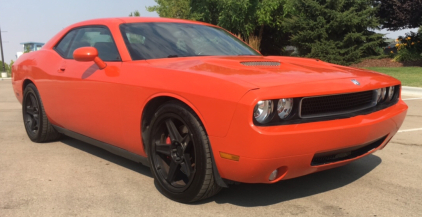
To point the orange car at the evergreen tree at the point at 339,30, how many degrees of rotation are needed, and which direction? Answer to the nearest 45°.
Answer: approximately 135° to its left

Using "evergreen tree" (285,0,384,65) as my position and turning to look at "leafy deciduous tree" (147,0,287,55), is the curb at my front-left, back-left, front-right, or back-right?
back-left

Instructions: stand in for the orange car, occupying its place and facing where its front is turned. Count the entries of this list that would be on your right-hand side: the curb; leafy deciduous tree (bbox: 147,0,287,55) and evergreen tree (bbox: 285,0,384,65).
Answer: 0

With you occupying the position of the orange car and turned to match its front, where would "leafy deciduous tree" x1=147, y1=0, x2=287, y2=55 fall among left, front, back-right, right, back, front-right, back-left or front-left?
back-left

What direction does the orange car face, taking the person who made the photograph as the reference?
facing the viewer and to the right of the viewer

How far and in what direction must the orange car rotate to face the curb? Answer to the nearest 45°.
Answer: approximately 90° to its left
